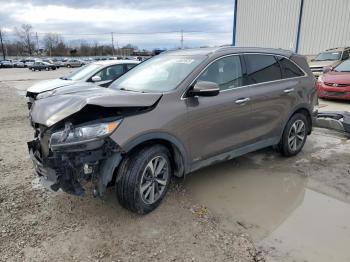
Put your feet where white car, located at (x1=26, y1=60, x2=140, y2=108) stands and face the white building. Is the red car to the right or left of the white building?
right

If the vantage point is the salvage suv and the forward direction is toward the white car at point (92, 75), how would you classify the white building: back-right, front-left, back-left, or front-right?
front-right

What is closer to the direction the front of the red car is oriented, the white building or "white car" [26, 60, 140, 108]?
the white car

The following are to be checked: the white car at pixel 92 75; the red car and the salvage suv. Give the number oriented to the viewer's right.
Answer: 0

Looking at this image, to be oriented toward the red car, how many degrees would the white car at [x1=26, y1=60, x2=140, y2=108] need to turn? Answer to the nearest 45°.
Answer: approximately 135° to its left

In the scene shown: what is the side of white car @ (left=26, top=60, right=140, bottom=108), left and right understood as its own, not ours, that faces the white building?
back

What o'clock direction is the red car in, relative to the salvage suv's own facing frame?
The red car is roughly at 6 o'clock from the salvage suv.

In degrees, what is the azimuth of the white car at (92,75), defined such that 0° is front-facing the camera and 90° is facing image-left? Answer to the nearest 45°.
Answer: approximately 45°

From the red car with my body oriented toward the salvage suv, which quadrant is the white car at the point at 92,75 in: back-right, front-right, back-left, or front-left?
front-right

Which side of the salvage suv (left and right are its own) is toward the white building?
back

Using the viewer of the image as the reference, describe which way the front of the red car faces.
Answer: facing the viewer and to the left of the viewer

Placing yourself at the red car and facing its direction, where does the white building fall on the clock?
The white building is roughly at 4 o'clock from the red car.
